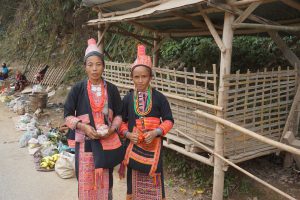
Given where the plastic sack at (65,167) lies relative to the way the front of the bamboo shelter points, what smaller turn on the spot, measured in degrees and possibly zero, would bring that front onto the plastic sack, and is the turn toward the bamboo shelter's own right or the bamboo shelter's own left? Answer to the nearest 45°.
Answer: approximately 45° to the bamboo shelter's own right

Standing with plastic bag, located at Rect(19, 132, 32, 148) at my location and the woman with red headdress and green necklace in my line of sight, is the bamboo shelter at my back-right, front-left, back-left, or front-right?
front-left

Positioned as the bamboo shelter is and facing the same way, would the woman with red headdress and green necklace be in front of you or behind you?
in front

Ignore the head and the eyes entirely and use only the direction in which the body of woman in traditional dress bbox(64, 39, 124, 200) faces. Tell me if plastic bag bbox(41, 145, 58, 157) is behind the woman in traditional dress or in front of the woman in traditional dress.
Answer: behind

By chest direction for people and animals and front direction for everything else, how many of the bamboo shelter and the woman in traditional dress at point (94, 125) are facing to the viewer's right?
0

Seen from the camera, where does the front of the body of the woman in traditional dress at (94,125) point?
toward the camera

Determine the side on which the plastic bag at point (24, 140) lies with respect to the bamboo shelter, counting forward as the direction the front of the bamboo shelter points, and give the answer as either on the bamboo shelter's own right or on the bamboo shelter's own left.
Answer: on the bamboo shelter's own right

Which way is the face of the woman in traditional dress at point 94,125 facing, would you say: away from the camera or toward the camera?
toward the camera

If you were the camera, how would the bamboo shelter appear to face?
facing the viewer and to the left of the viewer

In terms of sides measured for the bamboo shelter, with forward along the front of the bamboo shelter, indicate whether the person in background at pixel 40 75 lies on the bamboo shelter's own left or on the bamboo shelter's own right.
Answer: on the bamboo shelter's own right
